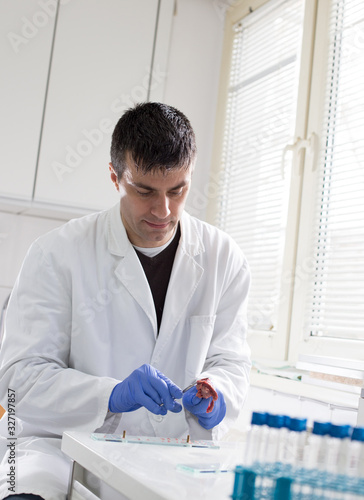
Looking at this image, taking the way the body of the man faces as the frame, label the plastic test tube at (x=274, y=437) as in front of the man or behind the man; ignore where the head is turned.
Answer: in front

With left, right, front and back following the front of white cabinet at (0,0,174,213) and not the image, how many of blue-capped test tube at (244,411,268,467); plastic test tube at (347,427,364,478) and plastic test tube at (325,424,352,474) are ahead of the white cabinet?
3

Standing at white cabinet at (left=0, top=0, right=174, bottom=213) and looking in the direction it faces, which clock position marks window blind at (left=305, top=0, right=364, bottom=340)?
The window blind is roughly at 10 o'clock from the white cabinet.

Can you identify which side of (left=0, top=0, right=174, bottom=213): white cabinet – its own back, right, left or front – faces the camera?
front

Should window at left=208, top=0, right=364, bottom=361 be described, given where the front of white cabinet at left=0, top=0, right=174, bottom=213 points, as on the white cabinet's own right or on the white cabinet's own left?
on the white cabinet's own left

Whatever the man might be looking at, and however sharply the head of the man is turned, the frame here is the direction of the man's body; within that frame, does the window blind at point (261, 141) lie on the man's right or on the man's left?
on the man's left

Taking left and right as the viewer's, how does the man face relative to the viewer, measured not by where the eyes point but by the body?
facing the viewer and to the right of the viewer

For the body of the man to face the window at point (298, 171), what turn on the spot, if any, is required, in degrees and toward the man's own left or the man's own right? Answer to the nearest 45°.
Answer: approximately 90° to the man's own left

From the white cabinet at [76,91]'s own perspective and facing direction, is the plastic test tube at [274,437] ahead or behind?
ahead

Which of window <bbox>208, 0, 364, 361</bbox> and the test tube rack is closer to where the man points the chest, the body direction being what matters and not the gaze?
the test tube rack

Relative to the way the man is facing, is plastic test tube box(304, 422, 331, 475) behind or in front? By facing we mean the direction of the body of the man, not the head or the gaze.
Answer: in front

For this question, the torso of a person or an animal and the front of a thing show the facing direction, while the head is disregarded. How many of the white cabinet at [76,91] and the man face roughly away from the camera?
0

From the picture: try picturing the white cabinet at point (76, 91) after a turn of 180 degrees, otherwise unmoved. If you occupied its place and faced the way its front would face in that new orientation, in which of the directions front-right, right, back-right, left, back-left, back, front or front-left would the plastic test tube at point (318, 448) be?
back

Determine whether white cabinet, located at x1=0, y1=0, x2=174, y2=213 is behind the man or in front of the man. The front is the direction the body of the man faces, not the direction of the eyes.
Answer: behind
